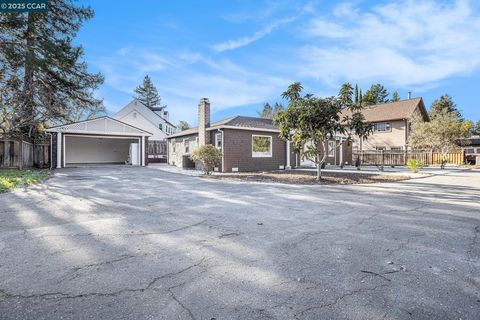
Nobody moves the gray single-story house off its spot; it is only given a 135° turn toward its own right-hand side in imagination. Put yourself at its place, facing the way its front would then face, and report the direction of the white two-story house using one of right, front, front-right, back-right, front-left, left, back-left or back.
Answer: front-right

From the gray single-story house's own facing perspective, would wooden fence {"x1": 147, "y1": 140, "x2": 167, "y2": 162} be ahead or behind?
behind

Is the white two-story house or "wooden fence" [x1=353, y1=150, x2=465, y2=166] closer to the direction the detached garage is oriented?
the wooden fence

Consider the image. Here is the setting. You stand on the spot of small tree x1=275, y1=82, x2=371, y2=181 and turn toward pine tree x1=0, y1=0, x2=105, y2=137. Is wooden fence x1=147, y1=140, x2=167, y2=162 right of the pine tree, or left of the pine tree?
right

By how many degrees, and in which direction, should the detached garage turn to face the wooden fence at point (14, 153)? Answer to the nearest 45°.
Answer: approximately 45° to its right

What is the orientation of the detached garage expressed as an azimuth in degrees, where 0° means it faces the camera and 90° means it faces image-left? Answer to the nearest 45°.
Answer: approximately 0°

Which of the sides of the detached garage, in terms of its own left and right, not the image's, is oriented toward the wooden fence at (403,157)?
left

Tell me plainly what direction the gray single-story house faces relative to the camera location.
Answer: facing the viewer and to the right of the viewer

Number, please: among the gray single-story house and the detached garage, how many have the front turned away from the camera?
0

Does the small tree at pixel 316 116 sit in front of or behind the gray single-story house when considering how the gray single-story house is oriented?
in front

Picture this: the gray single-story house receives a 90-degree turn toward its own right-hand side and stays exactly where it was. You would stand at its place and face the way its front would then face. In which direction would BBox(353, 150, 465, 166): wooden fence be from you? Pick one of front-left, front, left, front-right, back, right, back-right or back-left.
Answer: back

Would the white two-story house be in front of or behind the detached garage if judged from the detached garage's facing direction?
behind

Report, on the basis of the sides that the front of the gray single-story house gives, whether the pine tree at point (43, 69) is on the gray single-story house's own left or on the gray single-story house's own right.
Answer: on the gray single-story house's own right
